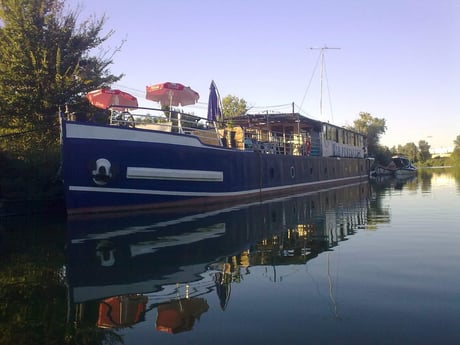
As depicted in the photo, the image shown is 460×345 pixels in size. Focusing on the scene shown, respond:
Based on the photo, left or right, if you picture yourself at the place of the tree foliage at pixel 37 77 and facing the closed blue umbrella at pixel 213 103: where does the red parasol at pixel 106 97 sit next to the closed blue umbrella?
right

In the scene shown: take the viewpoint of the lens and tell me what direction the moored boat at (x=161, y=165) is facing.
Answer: facing the viewer and to the left of the viewer
